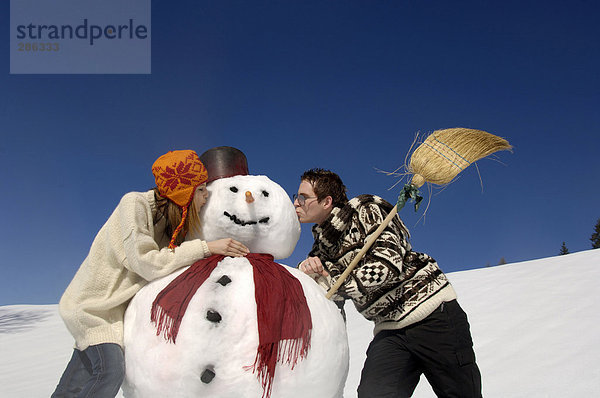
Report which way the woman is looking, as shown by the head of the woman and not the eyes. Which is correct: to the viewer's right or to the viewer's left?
to the viewer's right

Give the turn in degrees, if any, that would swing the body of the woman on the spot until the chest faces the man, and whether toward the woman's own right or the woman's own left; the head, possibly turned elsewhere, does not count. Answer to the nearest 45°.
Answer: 0° — they already face them

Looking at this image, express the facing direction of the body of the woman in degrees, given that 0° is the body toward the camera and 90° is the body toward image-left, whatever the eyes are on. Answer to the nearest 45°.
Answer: approximately 270°

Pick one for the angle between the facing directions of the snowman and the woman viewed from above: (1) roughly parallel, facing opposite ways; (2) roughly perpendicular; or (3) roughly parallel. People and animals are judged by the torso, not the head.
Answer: roughly perpendicular

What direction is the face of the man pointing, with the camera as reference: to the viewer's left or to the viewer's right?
to the viewer's left

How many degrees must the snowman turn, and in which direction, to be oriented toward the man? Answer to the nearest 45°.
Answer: approximately 135° to its left

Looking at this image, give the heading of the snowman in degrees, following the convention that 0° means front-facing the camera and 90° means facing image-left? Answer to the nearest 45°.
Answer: approximately 0°
